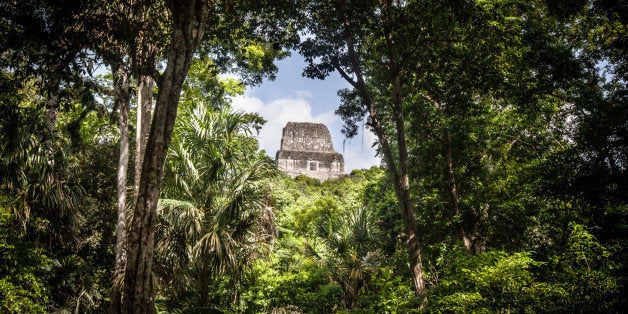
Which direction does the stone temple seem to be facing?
toward the camera

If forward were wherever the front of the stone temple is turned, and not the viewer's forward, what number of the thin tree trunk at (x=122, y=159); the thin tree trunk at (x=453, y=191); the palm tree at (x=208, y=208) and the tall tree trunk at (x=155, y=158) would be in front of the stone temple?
4

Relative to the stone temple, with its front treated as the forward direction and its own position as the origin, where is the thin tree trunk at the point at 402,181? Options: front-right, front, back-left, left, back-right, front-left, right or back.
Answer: front

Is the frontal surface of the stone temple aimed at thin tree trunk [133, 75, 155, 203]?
yes

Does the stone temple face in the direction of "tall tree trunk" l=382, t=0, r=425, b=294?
yes

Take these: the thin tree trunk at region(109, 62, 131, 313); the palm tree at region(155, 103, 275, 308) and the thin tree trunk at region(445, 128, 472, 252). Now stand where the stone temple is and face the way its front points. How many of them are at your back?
0

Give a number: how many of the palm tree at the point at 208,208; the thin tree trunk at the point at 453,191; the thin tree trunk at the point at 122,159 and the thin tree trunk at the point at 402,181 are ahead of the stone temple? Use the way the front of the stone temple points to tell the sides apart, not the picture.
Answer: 4

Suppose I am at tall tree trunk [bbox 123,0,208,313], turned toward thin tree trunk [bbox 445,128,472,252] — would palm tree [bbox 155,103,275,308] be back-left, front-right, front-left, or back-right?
front-left

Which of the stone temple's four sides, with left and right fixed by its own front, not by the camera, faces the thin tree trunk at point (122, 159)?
front

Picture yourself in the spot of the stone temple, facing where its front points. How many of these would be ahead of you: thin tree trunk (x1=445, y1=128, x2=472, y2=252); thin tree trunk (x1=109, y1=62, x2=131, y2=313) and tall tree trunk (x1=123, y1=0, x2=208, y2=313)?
3

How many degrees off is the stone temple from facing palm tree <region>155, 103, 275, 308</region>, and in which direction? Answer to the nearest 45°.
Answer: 0° — it already faces it

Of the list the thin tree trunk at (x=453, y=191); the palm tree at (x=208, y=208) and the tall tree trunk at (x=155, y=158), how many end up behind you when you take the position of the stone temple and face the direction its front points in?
0

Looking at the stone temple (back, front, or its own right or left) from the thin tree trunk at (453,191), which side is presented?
front

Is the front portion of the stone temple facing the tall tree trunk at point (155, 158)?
yes

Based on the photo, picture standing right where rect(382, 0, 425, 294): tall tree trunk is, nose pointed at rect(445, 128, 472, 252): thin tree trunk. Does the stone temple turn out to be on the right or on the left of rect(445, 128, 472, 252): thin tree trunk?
left

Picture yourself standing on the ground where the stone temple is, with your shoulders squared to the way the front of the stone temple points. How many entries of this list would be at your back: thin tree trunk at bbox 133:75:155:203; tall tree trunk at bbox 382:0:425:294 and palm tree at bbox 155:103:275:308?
0

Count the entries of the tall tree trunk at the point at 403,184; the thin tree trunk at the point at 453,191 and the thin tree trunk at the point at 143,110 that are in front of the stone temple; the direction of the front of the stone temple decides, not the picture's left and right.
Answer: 3
